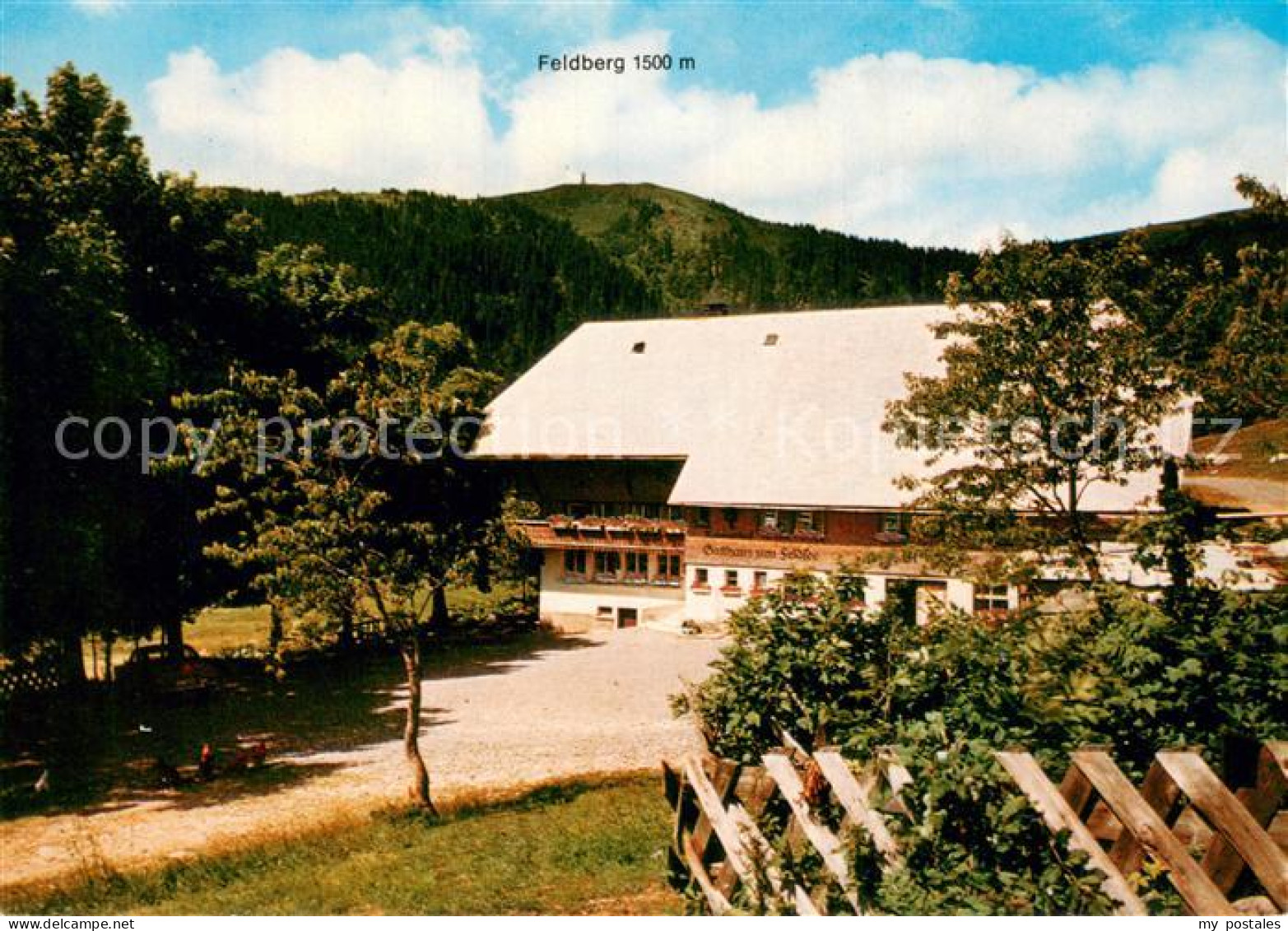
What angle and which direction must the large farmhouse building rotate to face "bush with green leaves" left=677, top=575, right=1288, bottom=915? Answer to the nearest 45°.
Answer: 0° — it already faces it

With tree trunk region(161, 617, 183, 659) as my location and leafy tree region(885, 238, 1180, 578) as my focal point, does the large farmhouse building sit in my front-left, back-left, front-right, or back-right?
front-left

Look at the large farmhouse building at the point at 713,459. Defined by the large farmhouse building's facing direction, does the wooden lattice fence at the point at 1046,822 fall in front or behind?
in front

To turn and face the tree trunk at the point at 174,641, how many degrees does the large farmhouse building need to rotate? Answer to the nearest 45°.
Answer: approximately 45° to its right

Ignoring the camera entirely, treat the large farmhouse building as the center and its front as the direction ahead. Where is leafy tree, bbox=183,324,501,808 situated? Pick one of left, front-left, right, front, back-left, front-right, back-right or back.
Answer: front

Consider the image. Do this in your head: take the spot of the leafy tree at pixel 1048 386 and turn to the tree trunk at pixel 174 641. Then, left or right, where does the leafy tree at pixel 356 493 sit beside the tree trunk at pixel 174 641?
left

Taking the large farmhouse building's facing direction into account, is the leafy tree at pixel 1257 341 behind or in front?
in front

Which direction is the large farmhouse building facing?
toward the camera

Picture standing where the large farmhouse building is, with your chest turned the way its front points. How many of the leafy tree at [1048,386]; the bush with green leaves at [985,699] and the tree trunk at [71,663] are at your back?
0

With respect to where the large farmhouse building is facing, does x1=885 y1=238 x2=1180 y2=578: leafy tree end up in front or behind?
in front

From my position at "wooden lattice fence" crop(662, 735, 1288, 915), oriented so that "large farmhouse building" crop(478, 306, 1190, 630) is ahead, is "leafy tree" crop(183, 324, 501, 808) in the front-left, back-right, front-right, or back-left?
front-left

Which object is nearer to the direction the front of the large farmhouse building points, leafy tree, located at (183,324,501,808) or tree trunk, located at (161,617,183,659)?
the leafy tree
